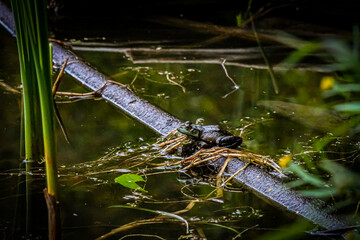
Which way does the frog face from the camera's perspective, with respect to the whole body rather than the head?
to the viewer's left
